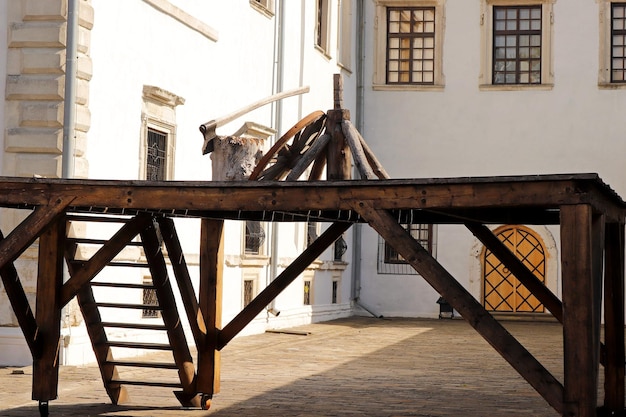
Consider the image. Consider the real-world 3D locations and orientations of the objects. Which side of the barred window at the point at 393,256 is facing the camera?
front

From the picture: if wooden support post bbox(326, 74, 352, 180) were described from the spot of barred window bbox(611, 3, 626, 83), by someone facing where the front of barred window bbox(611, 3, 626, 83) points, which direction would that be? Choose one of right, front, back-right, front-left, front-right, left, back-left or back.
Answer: front

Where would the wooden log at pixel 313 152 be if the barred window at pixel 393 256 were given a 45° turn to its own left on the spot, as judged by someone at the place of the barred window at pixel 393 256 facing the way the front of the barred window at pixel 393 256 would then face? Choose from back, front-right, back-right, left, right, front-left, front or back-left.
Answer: front-right

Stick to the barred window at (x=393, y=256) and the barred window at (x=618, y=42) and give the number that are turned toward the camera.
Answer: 2

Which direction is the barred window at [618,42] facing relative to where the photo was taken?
toward the camera

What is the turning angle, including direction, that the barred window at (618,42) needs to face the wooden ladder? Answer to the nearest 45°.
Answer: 0° — it already faces it

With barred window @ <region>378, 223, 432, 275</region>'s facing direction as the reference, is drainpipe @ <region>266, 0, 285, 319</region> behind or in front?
in front

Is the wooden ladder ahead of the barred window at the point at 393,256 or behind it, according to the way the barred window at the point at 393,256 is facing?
ahead

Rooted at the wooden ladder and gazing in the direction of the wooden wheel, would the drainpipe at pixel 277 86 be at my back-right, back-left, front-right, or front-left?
front-left

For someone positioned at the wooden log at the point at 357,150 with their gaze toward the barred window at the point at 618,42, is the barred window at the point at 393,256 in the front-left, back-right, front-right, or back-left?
front-left

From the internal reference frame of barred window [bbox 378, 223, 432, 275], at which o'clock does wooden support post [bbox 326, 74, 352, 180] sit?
The wooden support post is roughly at 12 o'clock from the barred window.

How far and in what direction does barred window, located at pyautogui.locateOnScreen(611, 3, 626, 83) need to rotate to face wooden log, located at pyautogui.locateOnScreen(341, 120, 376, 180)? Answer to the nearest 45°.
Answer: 0° — it already faces it

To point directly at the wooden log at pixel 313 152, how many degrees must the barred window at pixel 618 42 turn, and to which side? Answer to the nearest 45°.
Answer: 0° — it already faces it
